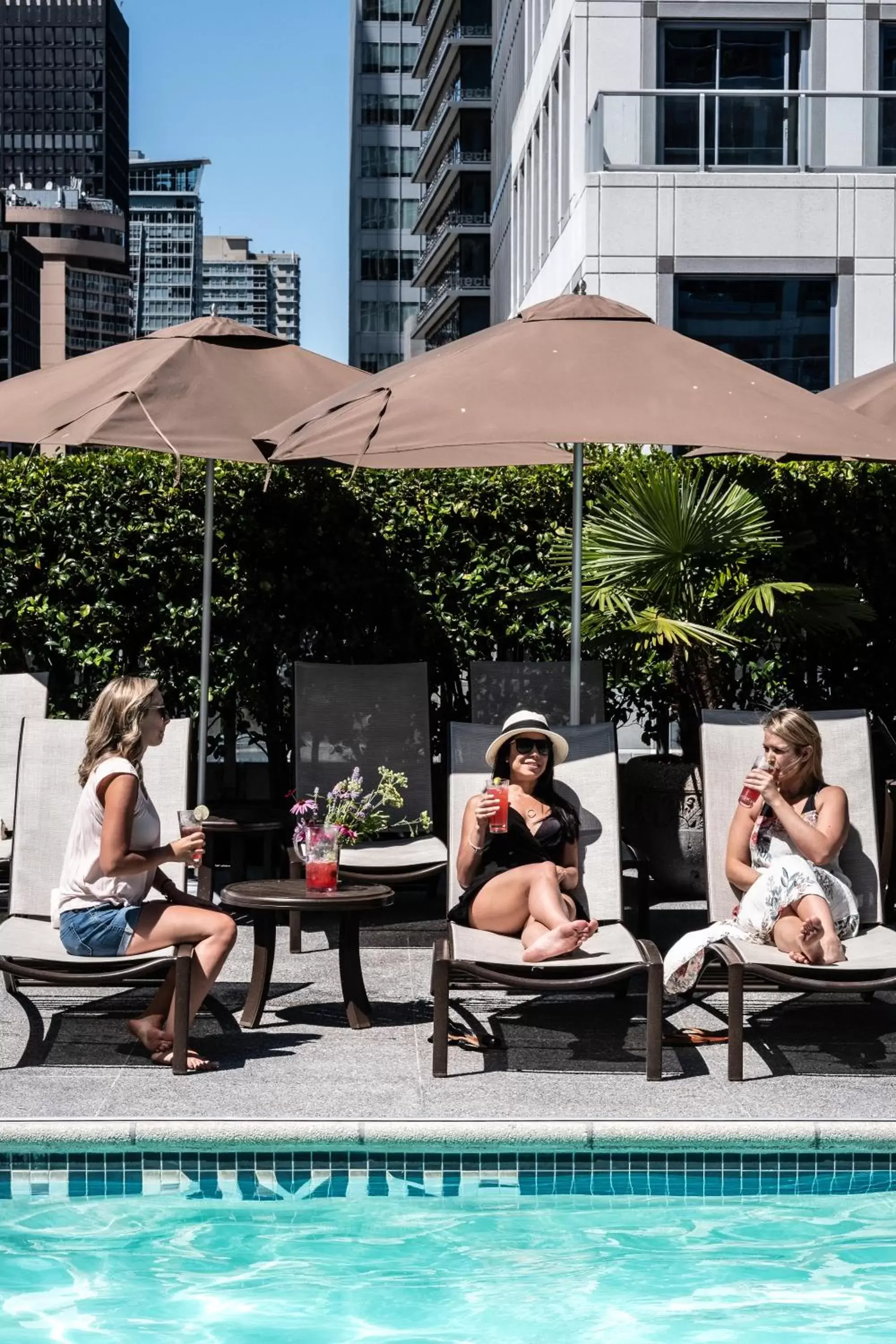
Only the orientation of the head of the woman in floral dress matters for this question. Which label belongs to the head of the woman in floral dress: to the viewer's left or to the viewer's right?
to the viewer's left

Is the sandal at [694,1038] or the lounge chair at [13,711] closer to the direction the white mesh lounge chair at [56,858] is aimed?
the sandal

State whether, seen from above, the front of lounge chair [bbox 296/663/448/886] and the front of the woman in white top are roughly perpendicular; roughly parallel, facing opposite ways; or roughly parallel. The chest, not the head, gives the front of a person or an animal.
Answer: roughly perpendicular

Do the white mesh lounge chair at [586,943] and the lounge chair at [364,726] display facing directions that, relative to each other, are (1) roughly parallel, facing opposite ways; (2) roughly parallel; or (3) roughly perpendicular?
roughly parallel

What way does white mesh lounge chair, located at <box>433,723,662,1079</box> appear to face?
toward the camera

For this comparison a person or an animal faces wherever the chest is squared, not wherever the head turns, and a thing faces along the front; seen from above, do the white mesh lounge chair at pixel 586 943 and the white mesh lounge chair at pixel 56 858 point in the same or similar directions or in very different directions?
same or similar directions

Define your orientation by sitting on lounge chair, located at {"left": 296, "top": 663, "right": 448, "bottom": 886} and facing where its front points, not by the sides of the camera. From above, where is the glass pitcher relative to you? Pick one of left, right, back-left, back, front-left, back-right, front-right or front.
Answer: front

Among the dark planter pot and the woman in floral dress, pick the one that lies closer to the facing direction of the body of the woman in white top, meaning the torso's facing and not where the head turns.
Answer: the woman in floral dress

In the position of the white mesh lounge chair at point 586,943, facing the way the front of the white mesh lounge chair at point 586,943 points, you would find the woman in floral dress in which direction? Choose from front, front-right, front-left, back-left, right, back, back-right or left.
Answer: left

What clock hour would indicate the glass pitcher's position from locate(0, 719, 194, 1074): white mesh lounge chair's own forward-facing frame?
The glass pitcher is roughly at 10 o'clock from the white mesh lounge chair.

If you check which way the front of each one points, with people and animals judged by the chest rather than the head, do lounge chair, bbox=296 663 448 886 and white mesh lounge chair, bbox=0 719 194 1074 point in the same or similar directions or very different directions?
same or similar directions

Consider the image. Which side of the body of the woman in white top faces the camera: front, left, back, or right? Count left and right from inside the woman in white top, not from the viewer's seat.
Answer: right

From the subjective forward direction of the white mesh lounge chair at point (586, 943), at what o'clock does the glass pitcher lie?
The glass pitcher is roughly at 3 o'clock from the white mesh lounge chair.

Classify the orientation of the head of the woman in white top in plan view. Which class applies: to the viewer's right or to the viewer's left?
to the viewer's right

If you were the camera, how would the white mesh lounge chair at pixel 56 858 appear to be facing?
facing the viewer

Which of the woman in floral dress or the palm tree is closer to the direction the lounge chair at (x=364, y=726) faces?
the woman in floral dress

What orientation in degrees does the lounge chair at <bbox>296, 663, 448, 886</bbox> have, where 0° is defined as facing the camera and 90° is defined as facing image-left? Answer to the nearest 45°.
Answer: approximately 0°

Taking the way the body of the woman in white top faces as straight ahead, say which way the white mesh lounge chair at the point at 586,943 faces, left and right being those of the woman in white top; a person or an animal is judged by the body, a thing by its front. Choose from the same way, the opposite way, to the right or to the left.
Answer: to the right
